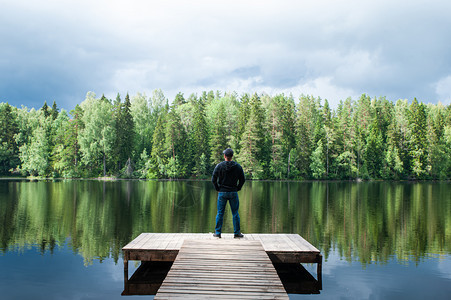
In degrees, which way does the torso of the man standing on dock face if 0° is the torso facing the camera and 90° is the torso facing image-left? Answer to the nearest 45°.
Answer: approximately 180°
